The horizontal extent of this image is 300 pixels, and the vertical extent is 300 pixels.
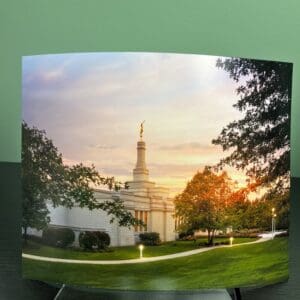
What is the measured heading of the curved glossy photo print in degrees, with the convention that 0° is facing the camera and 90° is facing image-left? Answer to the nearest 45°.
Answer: approximately 0°
